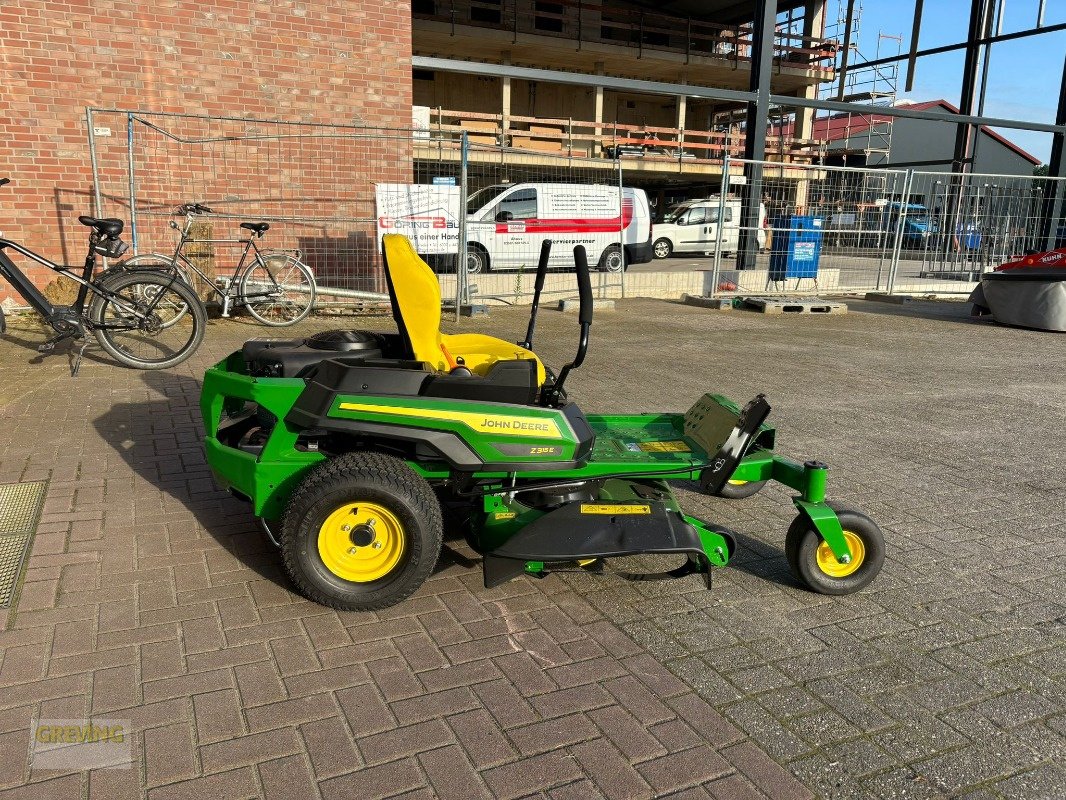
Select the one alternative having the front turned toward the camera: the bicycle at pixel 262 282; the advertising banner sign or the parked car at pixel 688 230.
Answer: the advertising banner sign

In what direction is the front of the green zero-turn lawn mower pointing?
to the viewer's right

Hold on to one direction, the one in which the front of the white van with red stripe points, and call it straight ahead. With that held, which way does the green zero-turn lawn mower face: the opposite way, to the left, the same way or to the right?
the opposite way

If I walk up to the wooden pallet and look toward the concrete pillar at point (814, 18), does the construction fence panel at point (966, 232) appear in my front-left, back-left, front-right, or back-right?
front-right

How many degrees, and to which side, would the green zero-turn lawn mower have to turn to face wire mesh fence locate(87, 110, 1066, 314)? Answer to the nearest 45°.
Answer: approximately 90° to its left

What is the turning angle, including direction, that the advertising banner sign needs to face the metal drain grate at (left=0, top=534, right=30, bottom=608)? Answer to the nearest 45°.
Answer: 0° — it already faces it

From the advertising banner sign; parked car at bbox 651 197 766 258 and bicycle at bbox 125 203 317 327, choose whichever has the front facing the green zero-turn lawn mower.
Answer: the advertising banner sign

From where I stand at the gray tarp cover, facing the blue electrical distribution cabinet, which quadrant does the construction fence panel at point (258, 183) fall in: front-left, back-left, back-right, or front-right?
front-left

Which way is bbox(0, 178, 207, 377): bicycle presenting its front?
to the viewer's left

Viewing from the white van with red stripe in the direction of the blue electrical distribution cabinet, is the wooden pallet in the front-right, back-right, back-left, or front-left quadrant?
front-right

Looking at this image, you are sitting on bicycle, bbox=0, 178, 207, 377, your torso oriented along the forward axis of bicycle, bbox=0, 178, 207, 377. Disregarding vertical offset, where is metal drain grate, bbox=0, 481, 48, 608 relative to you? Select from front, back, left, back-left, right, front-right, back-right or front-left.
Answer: left

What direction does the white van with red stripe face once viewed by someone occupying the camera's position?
facing to the left of the viewer

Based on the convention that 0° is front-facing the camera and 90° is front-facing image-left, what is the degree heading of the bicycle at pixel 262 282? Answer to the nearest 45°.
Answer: approximately 90°

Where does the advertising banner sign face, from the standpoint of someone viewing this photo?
facing the viewer

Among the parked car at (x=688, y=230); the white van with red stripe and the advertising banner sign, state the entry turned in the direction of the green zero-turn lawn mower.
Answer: the advertising banner sign

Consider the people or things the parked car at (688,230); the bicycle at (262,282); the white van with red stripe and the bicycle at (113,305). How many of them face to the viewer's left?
4

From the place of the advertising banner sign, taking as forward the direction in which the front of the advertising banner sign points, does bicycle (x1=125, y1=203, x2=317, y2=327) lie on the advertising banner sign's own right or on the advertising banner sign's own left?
on the advertising banner sign's own right

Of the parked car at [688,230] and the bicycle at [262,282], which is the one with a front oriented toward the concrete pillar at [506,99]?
the parked car

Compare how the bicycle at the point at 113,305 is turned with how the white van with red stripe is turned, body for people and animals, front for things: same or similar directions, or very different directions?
same or similar directions

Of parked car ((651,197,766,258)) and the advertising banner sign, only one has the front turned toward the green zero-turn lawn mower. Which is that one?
the advertising banner sign

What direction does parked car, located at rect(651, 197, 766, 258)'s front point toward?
to the viewer's left
